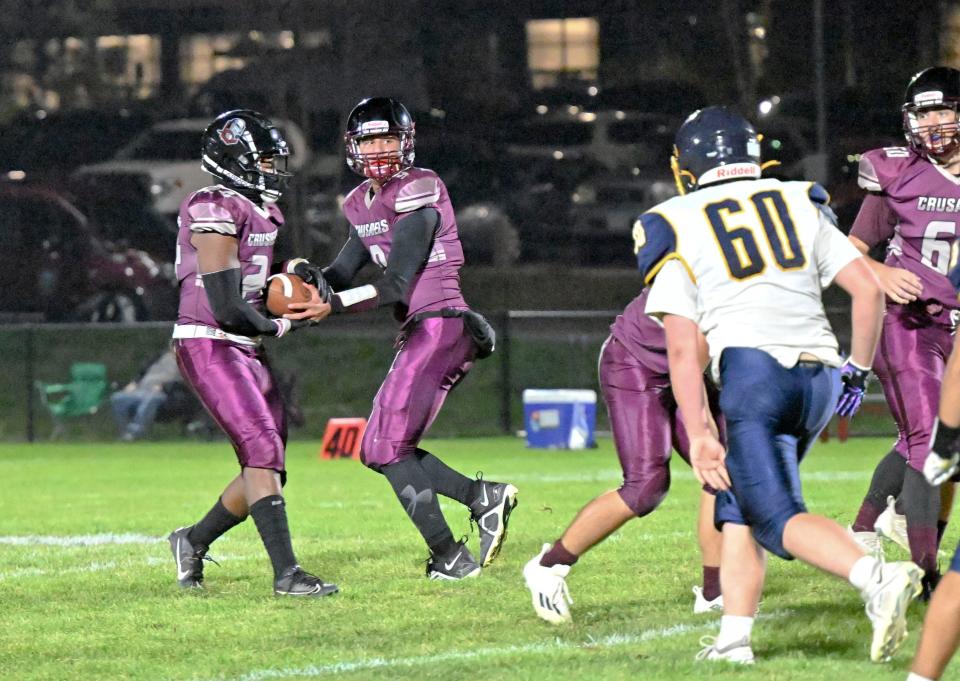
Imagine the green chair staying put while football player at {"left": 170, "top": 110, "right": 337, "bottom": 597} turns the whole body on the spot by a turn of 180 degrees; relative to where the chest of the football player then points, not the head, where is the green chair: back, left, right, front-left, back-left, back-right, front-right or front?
right

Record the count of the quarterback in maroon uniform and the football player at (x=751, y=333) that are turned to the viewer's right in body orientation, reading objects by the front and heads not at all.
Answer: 0

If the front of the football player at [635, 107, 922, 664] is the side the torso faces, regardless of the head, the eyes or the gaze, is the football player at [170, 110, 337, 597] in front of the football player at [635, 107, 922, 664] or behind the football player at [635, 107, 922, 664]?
in front

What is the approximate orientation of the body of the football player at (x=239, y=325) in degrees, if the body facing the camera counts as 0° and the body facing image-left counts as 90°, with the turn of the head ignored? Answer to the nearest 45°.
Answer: approximately 270°

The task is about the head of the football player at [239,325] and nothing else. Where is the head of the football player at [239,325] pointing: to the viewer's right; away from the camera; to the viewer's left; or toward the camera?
to the viewer's right

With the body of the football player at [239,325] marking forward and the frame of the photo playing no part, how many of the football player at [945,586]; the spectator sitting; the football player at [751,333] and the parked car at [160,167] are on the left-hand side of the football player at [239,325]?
2

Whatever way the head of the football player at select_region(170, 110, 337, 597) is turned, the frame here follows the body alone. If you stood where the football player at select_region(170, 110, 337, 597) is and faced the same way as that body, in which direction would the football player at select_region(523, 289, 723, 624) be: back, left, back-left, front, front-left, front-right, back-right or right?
front-right

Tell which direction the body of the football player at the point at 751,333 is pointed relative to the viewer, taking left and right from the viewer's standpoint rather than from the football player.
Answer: facing away from the viewer and to the left of the viewer
